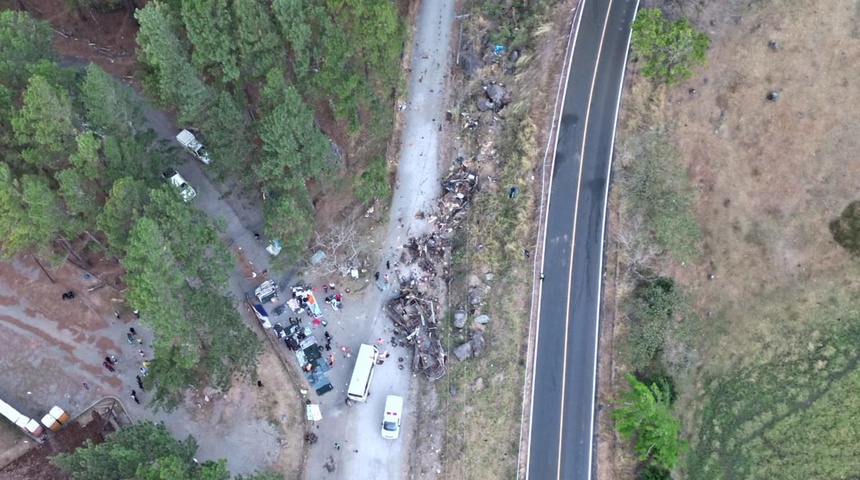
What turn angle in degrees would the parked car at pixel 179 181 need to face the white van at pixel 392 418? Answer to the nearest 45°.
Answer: approximately 45° to its left

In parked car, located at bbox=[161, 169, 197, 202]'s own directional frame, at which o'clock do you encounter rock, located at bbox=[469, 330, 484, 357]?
The rock is roughly at 11 o'clock from the parked car.

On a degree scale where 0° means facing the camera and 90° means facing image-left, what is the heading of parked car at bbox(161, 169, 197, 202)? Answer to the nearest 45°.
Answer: approximately 315°

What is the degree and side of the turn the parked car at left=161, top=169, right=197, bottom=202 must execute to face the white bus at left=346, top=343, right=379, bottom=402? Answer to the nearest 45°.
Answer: approximately 45° to its left
